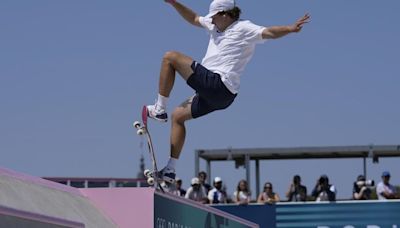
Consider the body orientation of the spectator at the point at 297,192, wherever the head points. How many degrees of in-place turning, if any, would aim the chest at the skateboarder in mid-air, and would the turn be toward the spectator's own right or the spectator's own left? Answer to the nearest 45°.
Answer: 0° — they already face them

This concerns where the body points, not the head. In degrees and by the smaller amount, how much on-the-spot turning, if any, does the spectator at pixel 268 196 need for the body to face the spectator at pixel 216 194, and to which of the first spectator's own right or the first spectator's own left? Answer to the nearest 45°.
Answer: approximately 45° to the first spectator's own right

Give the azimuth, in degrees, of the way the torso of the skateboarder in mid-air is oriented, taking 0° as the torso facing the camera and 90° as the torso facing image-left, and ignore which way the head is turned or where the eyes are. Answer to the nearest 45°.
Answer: approximately 45°

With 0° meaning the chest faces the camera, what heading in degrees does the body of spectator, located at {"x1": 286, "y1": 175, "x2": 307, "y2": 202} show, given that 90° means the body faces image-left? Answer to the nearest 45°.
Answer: approximately 0°

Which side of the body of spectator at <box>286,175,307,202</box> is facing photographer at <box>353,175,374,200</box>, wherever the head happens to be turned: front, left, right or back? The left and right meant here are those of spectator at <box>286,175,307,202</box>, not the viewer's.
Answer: left

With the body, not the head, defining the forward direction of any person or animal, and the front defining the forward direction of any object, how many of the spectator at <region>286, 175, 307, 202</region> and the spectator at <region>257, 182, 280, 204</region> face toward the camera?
2
